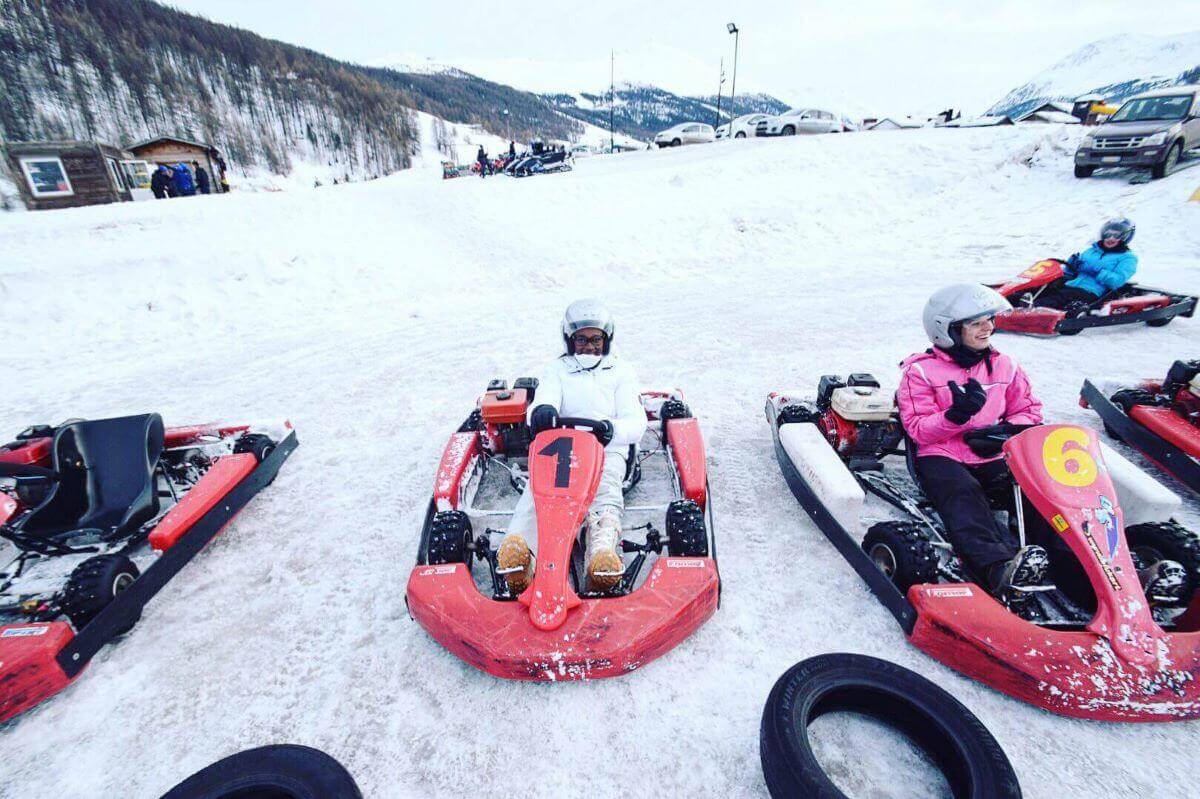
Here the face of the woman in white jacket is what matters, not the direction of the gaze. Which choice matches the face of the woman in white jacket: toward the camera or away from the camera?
toward the camera

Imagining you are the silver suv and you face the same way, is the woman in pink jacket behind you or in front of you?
in front

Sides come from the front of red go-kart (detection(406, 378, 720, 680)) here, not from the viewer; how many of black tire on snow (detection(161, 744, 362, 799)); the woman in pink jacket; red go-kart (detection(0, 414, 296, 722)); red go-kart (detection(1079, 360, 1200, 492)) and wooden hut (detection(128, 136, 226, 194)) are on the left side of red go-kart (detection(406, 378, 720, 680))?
2

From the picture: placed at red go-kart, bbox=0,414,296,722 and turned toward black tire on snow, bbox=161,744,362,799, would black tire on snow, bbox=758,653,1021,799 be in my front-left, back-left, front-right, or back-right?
front-left

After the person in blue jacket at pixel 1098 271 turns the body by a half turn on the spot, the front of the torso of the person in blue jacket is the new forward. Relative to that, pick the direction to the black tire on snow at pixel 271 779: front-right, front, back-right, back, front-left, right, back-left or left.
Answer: back-right

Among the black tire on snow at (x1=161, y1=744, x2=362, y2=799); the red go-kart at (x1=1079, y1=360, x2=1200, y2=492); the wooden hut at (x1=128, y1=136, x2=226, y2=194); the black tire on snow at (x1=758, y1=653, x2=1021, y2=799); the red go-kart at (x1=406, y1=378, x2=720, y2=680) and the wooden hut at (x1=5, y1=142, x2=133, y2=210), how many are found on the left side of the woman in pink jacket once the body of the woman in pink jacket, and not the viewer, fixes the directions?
1

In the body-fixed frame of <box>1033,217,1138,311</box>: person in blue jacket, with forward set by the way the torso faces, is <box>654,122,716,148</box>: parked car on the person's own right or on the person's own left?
on the person's own right

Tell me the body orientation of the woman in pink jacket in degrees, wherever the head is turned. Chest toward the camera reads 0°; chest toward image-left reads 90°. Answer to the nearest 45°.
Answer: approximately 315°

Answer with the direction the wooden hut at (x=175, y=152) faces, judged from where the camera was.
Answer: facing the viewer

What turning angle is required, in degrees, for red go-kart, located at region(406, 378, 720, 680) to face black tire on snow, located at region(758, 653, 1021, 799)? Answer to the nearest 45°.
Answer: approximately 45° to its left

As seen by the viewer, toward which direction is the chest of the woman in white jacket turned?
toward the camera

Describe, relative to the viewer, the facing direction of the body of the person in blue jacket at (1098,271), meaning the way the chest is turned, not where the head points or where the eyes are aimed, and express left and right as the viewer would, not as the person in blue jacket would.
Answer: facing the viewer and to the left of the viewer

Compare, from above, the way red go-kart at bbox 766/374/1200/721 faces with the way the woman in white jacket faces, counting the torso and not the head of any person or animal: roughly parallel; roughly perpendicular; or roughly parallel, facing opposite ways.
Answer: roughly parallel

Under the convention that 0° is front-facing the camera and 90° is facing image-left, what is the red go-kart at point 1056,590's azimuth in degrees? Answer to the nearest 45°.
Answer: approximately 315°

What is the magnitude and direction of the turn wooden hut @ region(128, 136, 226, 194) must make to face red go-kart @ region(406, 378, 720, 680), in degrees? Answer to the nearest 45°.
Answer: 0° — it already faces it

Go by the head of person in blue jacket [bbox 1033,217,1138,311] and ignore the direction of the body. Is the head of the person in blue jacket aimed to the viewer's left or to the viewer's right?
to the viewer's left

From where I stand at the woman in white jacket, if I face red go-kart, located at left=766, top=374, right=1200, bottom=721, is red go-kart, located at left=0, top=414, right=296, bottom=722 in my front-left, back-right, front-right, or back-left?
back-right

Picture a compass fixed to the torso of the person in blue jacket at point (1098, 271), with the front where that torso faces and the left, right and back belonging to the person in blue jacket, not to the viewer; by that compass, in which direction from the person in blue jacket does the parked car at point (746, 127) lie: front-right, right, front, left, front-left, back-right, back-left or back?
right
